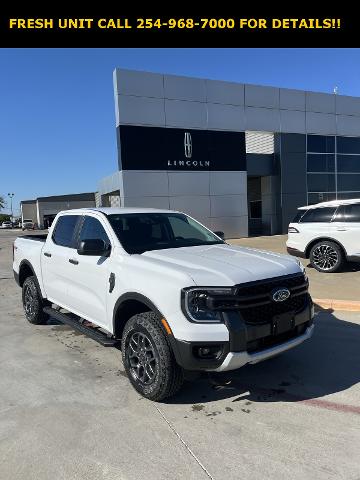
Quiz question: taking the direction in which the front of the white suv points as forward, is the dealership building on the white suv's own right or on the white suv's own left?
on the white suv's own left

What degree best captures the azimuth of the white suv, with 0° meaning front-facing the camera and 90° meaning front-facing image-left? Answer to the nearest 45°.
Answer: approximately 270°

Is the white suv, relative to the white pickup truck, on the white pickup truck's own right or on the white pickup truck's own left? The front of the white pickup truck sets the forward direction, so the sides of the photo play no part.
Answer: on the white pickup truck's own left

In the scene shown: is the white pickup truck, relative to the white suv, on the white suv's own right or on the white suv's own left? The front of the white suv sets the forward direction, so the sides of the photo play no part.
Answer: on the white suv's own right

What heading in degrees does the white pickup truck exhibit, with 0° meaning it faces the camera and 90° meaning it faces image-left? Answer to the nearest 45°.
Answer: approximately 315°

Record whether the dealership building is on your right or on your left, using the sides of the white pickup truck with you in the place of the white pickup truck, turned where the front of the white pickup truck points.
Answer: on your left
